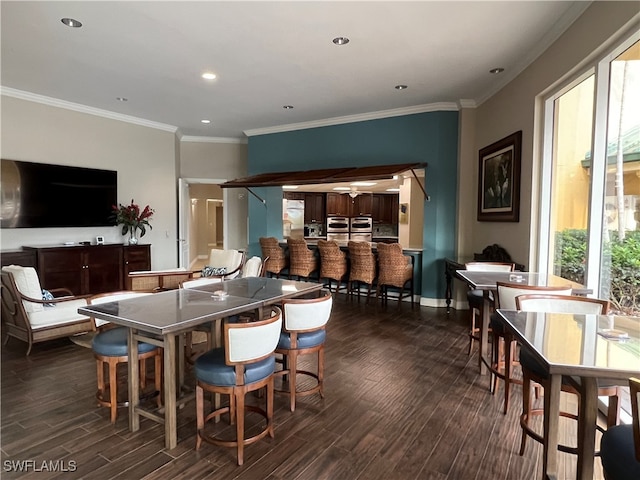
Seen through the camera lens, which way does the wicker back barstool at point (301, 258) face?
facing away from the viewer and to the right of the viewer

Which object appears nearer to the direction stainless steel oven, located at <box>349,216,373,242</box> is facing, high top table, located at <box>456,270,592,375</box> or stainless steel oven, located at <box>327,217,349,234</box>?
the high top table

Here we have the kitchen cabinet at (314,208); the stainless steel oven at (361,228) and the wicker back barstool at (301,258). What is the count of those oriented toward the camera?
2

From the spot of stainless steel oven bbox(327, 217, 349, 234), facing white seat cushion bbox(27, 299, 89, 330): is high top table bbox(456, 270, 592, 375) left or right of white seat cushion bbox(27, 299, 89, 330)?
left

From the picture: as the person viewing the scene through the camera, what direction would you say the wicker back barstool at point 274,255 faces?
facing away from the viewer and to the right of the viewer

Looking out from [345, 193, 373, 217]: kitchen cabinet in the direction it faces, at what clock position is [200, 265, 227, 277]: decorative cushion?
The decorative cushion is roughly at 1 o'clock from the kitchen cabinet.

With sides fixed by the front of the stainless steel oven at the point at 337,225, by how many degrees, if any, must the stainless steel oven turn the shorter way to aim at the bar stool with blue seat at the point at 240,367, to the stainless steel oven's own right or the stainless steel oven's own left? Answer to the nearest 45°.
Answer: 0° — it already faces it

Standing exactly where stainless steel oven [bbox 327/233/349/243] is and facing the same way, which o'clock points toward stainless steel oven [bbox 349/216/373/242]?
stainless steel oven [bbox 349/216/373/242] is roughly at 9 o'clock from stainless steel oven [bbox 327/233/349/243].

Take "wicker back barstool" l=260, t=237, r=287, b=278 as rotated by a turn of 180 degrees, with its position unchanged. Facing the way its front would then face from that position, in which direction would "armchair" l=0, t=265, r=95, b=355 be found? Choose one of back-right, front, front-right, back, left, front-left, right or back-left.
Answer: front

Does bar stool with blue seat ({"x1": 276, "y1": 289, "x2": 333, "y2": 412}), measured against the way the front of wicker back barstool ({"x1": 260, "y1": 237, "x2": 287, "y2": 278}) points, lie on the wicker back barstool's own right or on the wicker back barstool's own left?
on the wicker back barstool's own right

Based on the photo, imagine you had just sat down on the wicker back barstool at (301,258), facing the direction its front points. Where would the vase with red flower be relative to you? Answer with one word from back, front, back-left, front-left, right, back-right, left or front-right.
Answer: back-left

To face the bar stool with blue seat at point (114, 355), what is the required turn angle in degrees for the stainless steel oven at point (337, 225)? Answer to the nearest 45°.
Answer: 0° — it already faces it

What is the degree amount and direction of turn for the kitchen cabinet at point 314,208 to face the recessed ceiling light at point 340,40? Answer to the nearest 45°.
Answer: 0° — it already faces it

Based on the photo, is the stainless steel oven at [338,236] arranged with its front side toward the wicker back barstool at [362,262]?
yes

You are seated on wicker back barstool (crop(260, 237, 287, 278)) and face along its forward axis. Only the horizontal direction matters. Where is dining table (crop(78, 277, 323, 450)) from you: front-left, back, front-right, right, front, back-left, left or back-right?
back-right

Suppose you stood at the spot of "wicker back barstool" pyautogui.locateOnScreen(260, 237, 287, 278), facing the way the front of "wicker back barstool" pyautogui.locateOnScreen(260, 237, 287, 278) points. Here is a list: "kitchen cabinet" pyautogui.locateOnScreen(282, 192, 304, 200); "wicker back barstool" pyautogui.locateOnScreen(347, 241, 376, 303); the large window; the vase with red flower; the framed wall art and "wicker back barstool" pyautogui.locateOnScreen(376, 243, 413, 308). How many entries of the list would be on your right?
4
